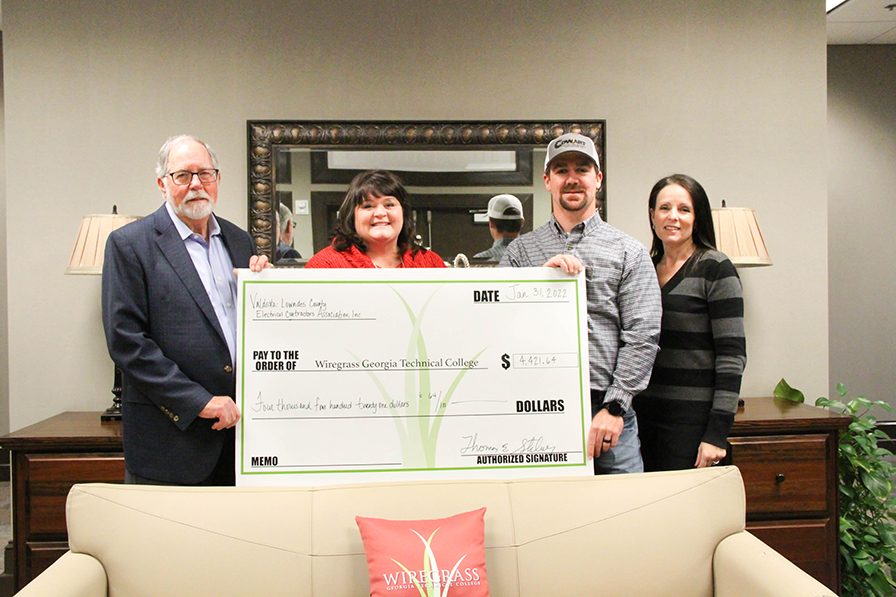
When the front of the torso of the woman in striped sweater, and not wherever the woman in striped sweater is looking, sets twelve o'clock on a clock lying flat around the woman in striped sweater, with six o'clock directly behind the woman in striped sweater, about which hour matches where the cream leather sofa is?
The cream leather sofa is roughly at 12 o'clock from the woman in striped sweater.

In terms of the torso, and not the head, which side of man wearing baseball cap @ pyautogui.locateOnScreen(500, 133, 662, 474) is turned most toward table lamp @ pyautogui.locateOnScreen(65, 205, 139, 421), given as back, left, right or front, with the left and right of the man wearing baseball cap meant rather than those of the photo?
right

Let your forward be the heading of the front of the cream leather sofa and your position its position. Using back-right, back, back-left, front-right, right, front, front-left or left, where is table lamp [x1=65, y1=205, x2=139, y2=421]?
back-right

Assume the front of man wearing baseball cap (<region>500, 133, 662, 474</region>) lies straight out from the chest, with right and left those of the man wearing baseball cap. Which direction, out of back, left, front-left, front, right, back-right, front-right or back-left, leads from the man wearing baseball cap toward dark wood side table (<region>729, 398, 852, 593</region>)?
back-left

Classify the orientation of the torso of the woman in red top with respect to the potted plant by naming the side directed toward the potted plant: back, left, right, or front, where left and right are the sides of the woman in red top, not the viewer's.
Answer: left

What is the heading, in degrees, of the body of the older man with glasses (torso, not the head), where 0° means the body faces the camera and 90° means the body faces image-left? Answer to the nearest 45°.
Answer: approximately 315°

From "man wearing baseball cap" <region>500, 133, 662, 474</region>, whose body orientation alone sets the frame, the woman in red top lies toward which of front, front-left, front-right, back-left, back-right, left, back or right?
right
